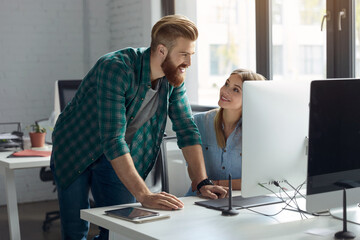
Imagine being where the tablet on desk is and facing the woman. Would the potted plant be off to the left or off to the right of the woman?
left

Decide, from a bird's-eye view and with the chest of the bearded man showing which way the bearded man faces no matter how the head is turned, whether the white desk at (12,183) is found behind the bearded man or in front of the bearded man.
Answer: behind

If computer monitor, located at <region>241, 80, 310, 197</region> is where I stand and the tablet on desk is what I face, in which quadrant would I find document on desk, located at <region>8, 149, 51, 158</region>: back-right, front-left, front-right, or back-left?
front-right

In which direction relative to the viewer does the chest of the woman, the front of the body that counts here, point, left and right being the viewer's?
facing the viewer

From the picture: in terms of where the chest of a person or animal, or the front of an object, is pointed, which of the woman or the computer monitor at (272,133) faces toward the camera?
the woman

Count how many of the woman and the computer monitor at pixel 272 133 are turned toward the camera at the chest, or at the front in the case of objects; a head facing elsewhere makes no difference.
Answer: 1

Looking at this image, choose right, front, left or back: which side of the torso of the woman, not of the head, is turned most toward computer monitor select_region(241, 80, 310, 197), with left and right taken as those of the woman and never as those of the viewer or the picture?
front

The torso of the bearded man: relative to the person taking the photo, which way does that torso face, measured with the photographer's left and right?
facing the viewer and to the right of the viewer

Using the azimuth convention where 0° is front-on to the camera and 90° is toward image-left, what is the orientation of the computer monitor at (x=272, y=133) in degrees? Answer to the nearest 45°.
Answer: approximately 135°

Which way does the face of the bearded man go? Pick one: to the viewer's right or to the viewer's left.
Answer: to the viewer's right
